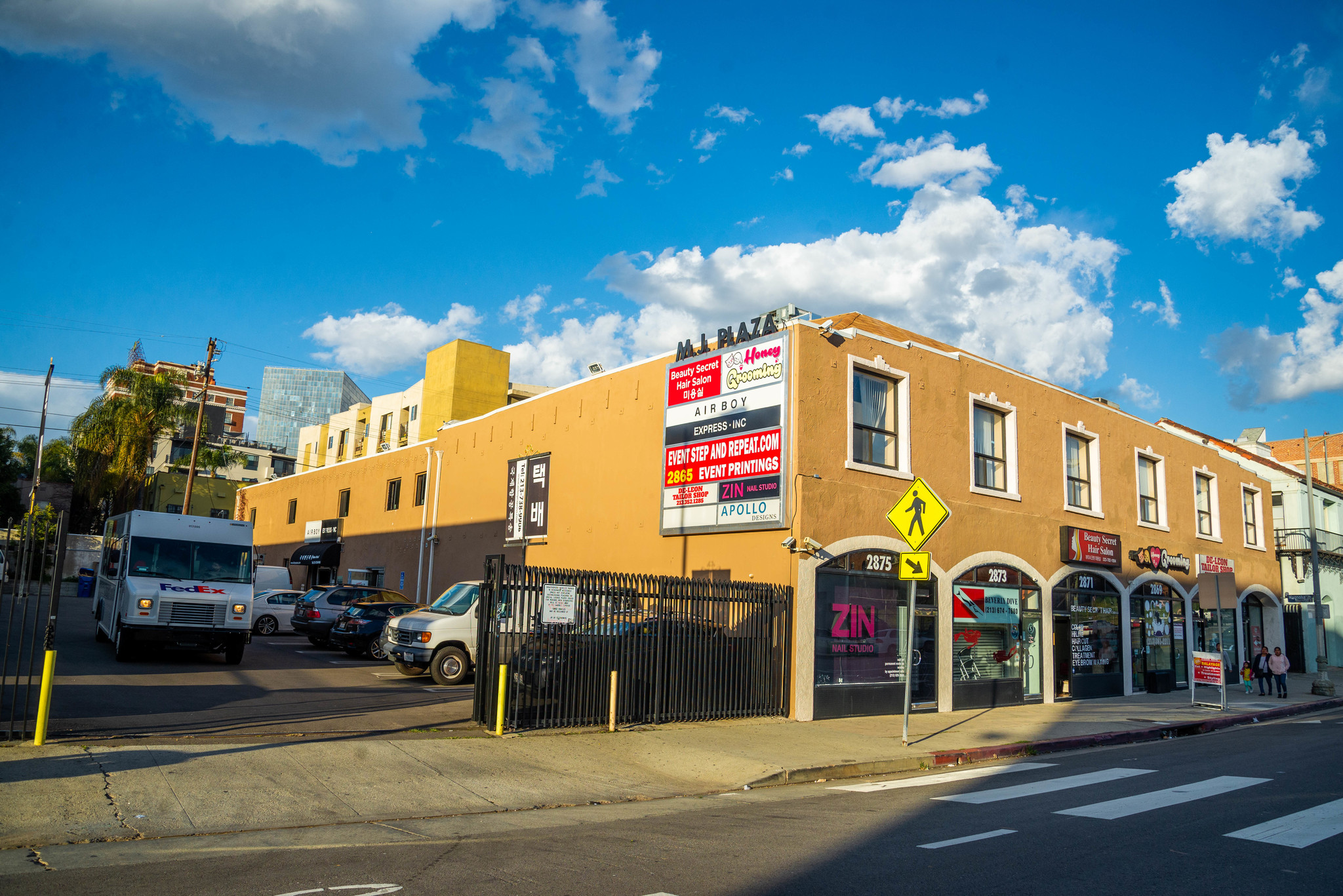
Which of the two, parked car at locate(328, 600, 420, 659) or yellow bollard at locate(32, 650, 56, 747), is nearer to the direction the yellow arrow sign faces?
the yellow bollard

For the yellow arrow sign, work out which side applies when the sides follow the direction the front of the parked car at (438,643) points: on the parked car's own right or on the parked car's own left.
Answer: on the parked car's own left

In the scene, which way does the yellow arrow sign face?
toward the camera

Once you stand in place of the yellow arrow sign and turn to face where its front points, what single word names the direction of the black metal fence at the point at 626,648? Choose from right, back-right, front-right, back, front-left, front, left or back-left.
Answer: right

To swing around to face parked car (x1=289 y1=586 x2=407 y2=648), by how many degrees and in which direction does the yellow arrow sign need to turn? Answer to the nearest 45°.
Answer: approximately 135° to its right

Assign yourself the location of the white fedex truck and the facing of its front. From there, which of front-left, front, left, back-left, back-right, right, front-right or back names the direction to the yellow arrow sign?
front-left

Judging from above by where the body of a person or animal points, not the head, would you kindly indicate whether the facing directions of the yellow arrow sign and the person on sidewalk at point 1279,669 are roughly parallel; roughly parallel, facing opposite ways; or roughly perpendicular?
roughly parallel

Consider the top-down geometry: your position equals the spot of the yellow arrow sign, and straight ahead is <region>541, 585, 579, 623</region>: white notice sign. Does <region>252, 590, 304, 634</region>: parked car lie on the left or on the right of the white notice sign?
right

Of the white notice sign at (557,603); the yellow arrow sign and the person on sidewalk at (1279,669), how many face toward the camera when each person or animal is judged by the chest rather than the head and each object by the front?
3

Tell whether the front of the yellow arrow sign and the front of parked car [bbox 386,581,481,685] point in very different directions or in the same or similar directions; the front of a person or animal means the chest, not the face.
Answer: same or similar directions

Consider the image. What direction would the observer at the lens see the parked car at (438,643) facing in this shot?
facing the viewer and to the left of the viewer

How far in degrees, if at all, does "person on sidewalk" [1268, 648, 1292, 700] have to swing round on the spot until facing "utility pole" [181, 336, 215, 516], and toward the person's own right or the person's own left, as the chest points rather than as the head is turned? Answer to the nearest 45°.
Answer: approximately 90° to the person's own right

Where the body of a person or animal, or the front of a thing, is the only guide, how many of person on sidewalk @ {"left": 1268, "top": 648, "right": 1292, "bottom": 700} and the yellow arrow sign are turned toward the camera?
2

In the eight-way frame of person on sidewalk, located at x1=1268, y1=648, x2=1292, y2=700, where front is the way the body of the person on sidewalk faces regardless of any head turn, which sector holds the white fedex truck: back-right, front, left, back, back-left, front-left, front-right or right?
front-right

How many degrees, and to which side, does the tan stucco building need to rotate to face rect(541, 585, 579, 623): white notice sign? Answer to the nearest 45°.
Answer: approximately 90° to its right

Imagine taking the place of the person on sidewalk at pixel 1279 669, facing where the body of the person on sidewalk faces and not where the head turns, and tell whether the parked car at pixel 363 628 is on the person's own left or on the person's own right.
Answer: on the person's own right

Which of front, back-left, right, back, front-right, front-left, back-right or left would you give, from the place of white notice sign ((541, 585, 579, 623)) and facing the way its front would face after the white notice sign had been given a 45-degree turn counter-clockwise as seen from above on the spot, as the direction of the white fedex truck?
back

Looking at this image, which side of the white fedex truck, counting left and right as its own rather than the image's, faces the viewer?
front
